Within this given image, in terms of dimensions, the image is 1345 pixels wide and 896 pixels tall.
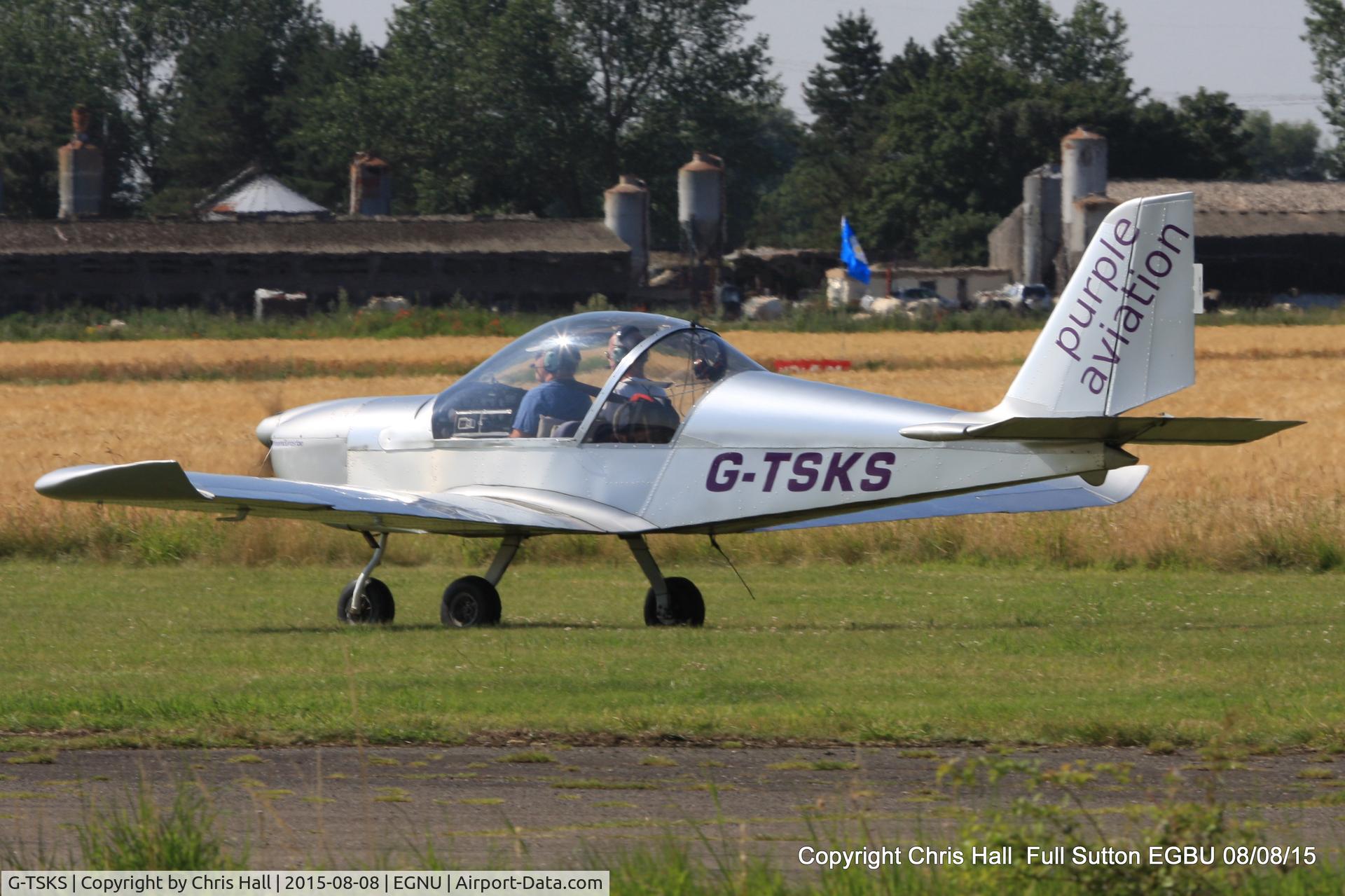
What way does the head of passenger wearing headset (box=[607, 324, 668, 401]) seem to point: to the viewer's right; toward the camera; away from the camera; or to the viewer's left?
to the viewer's left

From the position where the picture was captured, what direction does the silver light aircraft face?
facing away from the viewer and to the left of the viewer

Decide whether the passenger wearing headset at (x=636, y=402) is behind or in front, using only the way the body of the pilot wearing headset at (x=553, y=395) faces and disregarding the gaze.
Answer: behind

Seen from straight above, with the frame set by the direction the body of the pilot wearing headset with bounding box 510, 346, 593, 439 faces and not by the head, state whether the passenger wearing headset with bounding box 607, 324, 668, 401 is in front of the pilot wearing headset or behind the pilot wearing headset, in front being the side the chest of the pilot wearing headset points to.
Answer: behind

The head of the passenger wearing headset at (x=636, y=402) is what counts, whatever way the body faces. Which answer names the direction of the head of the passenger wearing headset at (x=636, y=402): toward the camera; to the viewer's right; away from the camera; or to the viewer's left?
to the viewer's left

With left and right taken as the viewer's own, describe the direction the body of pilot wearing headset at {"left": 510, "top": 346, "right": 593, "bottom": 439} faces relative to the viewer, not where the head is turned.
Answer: facing away from the viewer and to the left of the viewer
